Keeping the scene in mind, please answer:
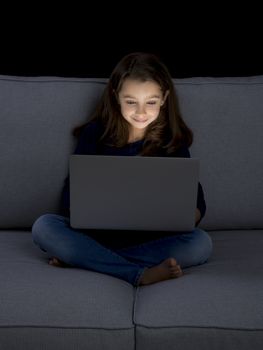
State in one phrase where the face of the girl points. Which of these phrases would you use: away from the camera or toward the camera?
toward the camera

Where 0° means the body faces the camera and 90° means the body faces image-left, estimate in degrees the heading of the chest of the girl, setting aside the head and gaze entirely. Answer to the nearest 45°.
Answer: approximately 0°
